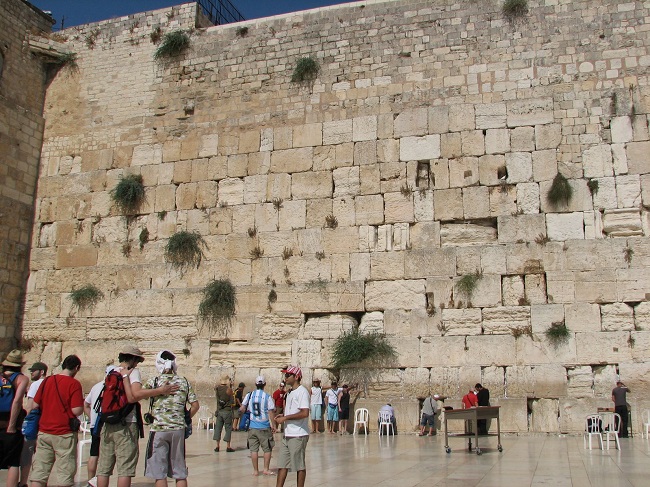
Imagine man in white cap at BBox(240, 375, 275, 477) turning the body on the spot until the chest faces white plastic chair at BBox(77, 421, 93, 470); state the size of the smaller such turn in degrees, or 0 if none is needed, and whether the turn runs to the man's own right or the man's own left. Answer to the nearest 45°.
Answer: approximately 90° to the man's own left

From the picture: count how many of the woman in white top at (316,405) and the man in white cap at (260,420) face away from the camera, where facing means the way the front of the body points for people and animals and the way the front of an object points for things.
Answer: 1

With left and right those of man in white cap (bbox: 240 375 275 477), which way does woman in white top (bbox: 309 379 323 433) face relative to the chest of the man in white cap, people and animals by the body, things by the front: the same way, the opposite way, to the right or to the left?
the opposite way

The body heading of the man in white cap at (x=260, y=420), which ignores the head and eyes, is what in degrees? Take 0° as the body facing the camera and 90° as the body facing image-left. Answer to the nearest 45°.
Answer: approximately 180°

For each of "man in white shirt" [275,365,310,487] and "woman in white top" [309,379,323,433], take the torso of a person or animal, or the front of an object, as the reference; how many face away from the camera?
0

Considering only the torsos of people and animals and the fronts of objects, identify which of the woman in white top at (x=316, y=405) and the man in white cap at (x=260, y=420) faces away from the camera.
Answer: the man in white cap

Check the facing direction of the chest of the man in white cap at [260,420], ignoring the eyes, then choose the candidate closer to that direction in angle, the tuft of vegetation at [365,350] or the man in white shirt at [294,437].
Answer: the tuft of vegetation

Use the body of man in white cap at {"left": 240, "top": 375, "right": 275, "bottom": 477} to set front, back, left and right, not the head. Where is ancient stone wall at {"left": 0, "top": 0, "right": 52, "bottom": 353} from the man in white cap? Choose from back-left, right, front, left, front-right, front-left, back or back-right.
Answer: front-left

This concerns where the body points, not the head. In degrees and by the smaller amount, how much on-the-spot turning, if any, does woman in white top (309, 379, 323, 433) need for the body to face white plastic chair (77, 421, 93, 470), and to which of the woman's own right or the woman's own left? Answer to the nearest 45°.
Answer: approximately 45° to the woman's own right

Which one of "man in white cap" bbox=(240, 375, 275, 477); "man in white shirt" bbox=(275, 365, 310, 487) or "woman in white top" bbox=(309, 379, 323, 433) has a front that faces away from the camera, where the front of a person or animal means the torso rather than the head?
the man in white cap

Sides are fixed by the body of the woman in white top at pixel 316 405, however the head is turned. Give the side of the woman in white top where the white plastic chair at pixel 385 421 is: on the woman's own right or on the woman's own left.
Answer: on the woman's own left

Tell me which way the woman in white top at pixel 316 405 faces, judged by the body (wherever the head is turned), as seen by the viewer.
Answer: toward the camera
